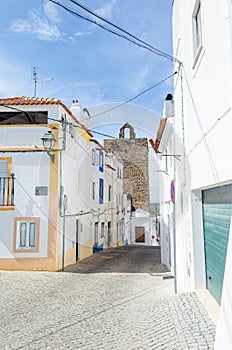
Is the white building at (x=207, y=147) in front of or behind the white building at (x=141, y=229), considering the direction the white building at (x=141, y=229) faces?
in front

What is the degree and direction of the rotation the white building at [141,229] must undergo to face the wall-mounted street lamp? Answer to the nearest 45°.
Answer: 0° — it already faces it

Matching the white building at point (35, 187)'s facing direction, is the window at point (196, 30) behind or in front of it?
in front

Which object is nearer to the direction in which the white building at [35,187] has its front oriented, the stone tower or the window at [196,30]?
the window

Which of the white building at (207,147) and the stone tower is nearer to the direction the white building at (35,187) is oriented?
the white building

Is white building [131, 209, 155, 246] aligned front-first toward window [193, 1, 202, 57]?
yes

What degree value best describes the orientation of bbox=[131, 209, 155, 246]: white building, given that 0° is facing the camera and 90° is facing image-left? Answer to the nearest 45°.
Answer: approximately 0°
